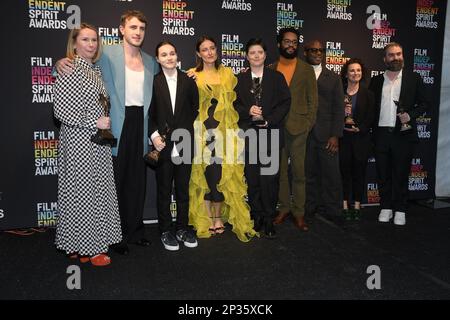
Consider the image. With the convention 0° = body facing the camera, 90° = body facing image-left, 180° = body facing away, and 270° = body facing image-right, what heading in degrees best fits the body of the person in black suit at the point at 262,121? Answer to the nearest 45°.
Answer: approximately 0°

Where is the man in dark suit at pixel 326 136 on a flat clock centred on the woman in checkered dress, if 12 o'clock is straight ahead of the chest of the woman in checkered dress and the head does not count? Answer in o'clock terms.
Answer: The man in dark suit is roughly at 10 o'clock from the woman in checkered dress.

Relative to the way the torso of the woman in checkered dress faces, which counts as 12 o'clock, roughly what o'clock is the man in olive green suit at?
The man in olive green suit is roughly at 10 o'clock from the woman in checkered dress.

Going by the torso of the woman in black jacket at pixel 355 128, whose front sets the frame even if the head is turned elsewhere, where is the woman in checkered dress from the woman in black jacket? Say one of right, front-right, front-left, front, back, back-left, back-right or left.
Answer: front-right

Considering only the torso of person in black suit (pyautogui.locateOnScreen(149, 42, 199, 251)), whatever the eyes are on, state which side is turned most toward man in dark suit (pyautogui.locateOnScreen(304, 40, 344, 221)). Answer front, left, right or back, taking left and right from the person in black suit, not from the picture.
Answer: left

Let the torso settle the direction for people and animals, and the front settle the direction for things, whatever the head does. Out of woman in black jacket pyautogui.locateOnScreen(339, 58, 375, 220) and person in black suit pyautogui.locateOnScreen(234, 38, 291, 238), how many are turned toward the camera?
2

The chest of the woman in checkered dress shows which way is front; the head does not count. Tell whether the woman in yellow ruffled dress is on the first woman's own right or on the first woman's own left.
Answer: on the first woman's own left
